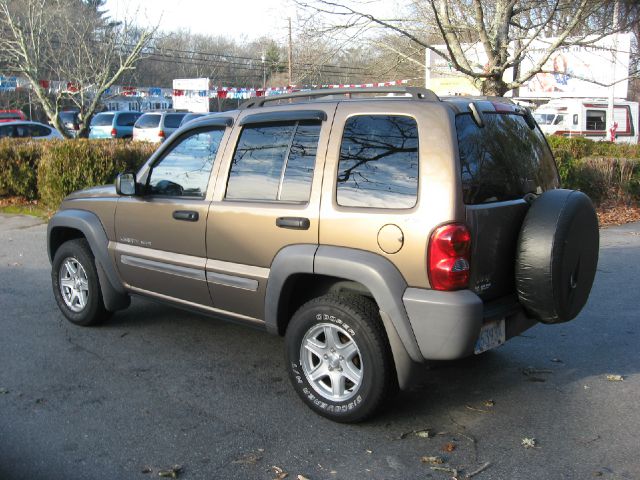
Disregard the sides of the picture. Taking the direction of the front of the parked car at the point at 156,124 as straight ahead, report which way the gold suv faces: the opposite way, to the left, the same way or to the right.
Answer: to the left

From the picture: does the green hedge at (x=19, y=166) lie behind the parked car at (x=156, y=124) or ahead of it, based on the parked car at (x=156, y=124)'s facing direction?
behind

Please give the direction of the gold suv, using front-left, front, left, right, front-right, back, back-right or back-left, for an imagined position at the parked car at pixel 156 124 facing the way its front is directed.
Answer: back-right

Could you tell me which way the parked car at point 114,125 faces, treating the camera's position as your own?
facing away from the viewer and to the right of the viewer

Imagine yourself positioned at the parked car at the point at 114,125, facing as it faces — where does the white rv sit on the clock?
The white rv is roughly at 2 o'clock from the parked car.

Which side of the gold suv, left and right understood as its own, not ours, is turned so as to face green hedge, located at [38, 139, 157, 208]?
front

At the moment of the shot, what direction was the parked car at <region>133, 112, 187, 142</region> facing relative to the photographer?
facing away from the viewer and to the right of the viewer

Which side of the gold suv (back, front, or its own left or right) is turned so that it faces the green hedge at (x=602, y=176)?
right

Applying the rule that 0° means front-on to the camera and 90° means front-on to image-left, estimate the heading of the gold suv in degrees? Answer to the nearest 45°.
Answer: approximately 135°

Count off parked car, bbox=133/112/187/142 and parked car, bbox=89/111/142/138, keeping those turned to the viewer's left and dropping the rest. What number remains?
0
